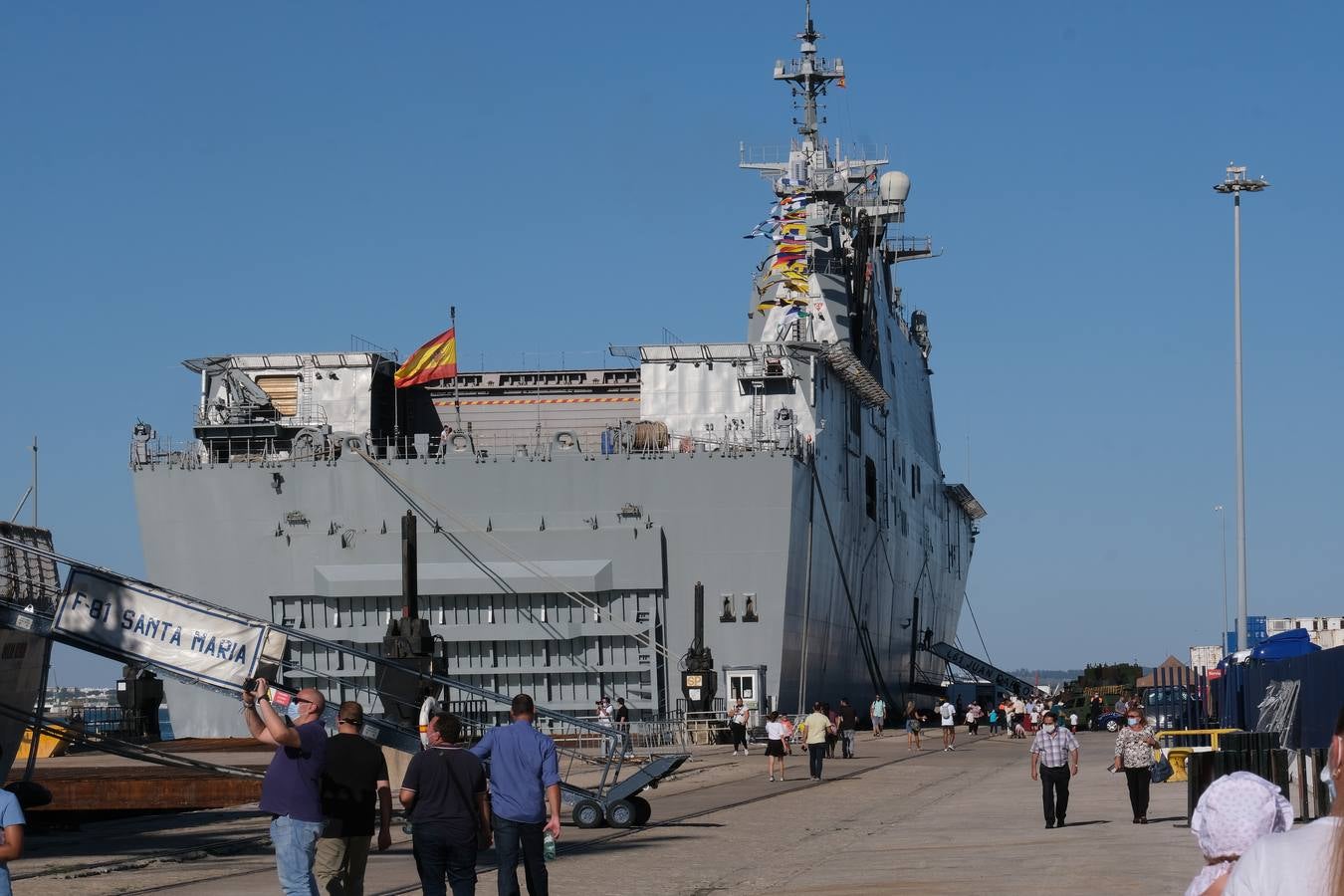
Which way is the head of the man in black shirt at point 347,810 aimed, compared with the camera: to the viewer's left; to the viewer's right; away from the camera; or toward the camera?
away from the camera

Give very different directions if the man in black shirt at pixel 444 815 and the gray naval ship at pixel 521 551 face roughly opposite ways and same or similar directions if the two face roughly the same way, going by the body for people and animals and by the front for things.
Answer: same or similar directions

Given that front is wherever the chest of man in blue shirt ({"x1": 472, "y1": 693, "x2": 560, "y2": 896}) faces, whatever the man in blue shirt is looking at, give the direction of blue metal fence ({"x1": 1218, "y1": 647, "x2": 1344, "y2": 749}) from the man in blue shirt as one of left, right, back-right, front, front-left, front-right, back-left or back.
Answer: front-right

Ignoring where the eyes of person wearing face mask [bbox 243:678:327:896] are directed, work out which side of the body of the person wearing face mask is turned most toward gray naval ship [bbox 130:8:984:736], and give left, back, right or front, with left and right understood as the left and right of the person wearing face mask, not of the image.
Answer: right

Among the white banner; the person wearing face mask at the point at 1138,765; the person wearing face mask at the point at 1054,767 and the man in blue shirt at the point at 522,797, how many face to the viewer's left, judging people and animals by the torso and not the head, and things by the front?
0

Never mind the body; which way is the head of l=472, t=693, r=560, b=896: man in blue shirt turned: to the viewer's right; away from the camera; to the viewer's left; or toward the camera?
away from the camera

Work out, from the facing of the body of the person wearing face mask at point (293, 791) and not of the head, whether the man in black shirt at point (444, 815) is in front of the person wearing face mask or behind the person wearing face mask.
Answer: behind

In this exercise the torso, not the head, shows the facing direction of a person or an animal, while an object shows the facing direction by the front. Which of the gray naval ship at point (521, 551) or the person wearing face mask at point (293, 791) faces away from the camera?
the gray naval ship

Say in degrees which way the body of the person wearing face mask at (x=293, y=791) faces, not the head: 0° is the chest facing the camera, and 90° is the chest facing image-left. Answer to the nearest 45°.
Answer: approximately 90°

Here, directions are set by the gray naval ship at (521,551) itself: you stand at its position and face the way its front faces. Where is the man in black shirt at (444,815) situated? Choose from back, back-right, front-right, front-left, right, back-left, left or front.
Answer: back

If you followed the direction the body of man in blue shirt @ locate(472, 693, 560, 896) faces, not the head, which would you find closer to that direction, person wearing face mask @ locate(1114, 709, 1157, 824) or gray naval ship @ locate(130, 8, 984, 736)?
the gray naval ship

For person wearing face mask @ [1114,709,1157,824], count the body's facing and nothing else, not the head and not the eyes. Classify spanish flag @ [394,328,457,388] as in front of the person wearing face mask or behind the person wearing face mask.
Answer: behind

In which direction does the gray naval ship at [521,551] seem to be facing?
away from the camera

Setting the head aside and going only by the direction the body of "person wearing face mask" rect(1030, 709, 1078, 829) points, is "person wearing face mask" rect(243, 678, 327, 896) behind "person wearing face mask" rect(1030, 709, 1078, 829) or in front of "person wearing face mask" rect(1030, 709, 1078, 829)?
in front

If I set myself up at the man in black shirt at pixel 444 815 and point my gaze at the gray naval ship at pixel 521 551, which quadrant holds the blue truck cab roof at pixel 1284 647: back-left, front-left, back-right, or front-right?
front-right

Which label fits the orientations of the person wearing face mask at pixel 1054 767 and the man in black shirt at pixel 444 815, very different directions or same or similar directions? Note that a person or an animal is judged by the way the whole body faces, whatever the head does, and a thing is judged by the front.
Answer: very different directions

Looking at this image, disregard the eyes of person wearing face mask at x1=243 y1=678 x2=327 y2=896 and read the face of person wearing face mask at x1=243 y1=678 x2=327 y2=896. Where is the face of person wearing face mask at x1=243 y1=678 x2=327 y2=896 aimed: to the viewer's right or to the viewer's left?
to the viewer's left

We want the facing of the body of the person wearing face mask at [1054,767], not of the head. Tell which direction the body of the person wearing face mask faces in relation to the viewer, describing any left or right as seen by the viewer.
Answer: facing the viewer

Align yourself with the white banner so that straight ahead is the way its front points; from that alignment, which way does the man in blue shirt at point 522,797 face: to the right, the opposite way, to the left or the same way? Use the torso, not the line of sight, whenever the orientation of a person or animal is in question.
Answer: the opposite way
